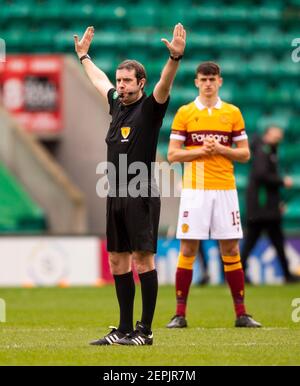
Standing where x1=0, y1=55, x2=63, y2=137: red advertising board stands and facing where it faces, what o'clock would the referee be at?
The referee is roughly at 12 o'clock from the red advertising board.

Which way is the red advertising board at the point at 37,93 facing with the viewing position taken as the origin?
facing the viewer

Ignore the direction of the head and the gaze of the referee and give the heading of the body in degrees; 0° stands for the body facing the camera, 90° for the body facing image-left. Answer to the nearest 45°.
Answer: approximately 45°

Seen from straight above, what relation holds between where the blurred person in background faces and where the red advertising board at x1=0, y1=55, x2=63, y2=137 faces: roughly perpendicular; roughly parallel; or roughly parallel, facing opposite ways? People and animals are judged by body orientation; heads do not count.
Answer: roughly perpendicular

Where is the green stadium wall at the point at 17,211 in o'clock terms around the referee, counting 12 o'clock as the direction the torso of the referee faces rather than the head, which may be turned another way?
The green stadium wall is roughly at 4 o'clock from the referee.
